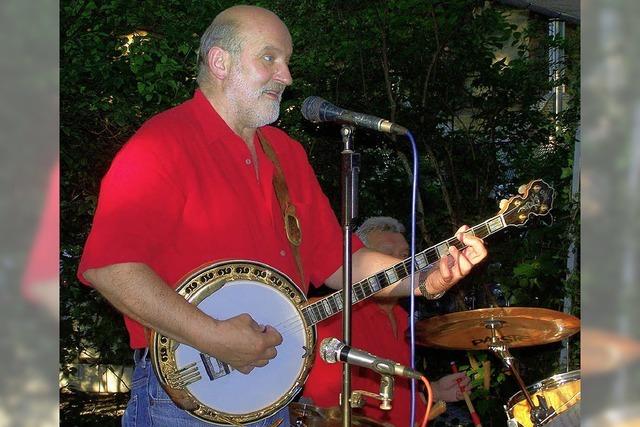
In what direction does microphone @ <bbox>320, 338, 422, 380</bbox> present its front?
to the viewer's left

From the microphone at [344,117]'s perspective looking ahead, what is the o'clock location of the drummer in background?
The drummer in background is roughly at 3 o'clock from the microphone.

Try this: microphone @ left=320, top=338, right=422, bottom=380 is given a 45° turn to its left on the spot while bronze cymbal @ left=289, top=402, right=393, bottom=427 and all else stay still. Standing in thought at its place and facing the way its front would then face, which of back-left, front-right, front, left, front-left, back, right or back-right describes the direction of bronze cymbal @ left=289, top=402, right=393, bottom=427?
back-right

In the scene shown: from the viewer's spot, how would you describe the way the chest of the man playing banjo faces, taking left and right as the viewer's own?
facing the viewer and to the right of the viewer

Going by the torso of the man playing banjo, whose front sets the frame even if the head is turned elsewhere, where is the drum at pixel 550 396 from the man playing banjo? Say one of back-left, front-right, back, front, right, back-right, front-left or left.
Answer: left

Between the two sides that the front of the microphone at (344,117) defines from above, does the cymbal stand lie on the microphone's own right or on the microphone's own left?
on the microphone's own right

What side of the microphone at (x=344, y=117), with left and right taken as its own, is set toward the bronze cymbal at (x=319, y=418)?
right

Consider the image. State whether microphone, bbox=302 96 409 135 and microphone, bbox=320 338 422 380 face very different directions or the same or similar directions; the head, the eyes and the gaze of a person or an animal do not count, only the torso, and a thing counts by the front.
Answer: same or similar directions

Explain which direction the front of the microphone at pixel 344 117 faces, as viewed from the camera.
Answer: facing to the left of the viewer

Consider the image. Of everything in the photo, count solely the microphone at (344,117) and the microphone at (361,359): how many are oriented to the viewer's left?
2

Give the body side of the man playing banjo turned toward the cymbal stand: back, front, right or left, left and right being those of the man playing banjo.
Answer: left

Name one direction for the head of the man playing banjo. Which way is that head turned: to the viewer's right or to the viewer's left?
to the viewer's right
